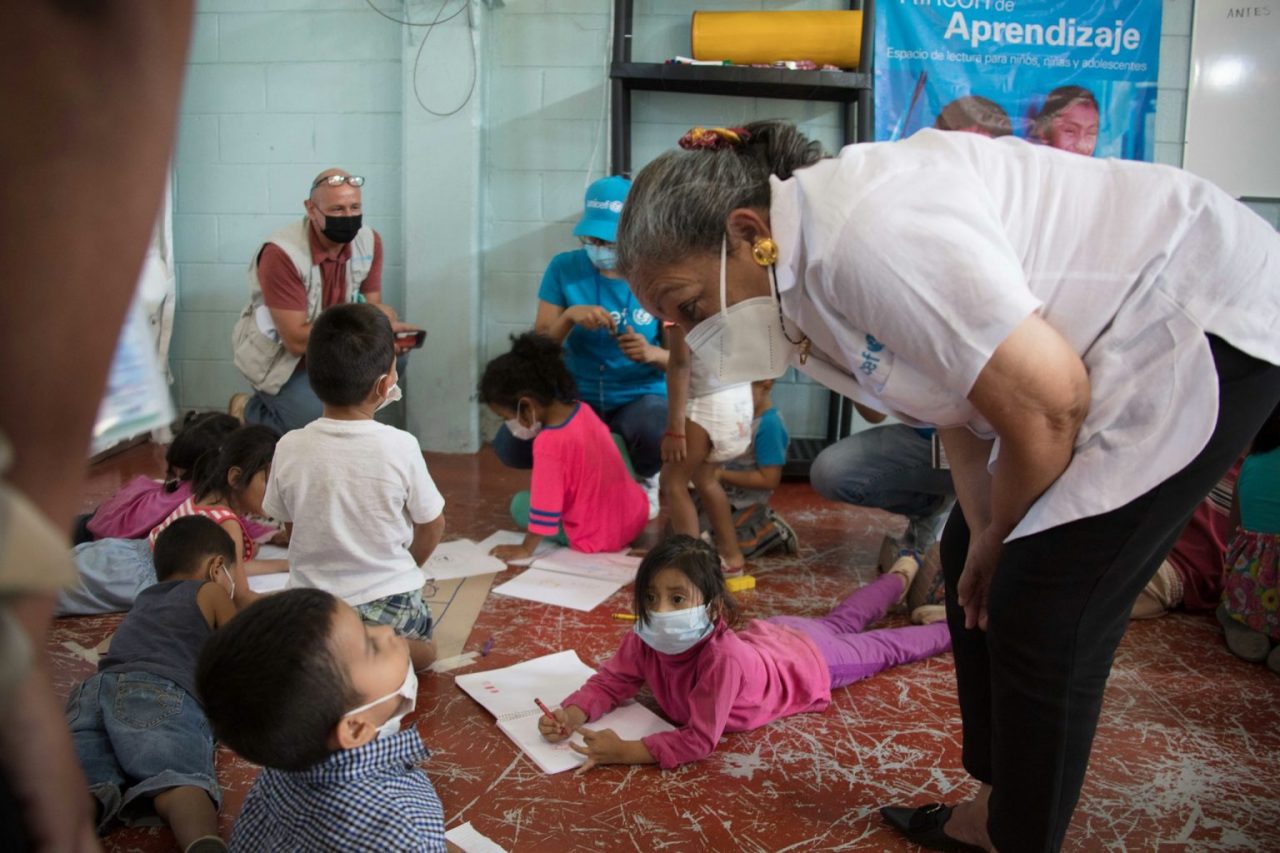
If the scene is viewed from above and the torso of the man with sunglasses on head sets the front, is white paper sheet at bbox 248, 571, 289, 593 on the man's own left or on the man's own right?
on the man's own right

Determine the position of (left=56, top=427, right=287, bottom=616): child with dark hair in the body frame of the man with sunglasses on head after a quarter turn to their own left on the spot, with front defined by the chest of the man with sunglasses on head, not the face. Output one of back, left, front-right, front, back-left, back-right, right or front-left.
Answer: back-right

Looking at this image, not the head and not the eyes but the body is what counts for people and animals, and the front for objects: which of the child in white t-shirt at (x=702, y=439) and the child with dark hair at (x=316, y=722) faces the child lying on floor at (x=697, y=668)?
the child with dark hair

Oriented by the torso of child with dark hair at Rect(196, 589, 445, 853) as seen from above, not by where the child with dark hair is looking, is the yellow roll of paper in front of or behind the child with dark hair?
in front

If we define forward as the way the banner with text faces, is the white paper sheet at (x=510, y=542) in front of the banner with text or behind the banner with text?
in front

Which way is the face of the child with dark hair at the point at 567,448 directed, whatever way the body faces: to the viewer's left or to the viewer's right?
to the viewer's left

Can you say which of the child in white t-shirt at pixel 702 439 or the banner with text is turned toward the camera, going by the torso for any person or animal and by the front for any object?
the banner with text

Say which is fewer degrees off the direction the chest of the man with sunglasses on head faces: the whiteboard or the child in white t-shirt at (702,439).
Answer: the child in white t-shirt

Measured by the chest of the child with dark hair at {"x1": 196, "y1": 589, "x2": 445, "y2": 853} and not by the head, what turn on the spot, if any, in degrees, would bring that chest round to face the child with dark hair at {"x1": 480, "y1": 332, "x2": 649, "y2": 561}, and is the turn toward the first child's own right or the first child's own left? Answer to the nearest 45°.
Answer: approximately 45° to the first child's own left

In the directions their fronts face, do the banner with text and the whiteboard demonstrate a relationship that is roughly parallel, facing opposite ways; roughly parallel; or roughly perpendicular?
roughly parallel

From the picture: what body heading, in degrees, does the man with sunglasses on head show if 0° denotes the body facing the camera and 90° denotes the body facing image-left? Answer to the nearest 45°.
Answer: approximately 315°

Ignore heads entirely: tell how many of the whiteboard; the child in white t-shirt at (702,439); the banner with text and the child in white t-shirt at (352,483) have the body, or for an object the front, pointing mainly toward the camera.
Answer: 2

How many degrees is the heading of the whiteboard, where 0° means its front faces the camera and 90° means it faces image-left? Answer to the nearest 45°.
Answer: approximately 0°

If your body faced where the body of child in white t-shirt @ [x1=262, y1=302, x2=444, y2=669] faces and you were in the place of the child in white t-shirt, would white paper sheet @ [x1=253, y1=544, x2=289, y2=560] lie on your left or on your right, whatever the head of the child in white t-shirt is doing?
on your left

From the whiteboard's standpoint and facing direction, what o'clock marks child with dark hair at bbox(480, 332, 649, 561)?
The child with dark hair is roughly at 1 o'clock from the whiteboard.

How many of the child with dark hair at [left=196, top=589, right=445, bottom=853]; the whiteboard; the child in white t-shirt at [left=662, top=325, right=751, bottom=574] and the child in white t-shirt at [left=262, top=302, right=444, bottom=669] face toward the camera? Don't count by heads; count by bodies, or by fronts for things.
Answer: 1
